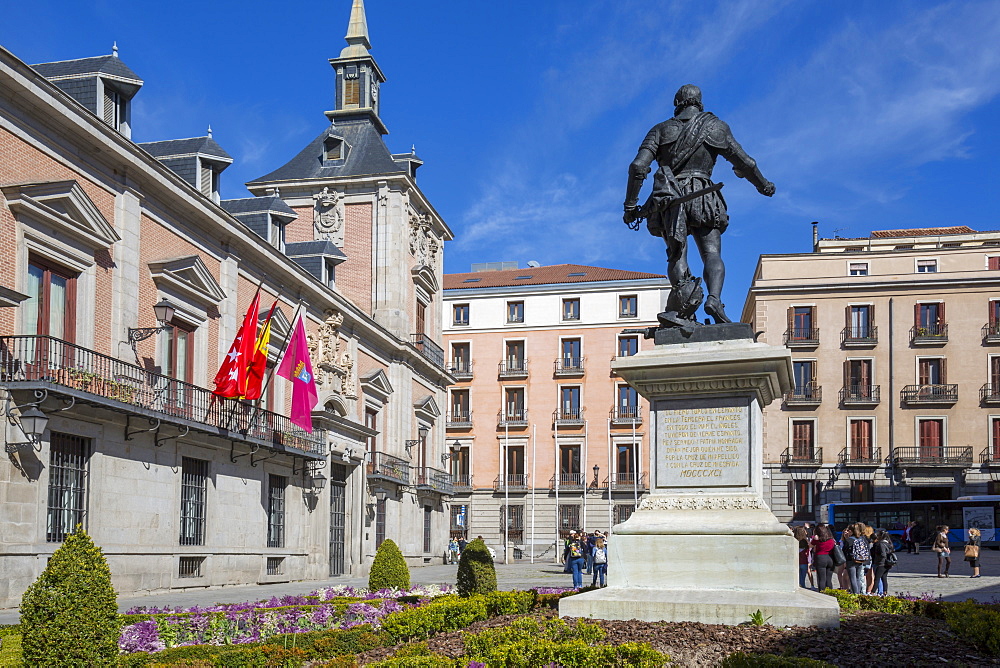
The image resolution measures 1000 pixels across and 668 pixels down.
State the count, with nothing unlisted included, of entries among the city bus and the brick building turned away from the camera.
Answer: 0

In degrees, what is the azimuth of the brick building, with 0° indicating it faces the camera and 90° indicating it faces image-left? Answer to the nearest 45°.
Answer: approximately 315°

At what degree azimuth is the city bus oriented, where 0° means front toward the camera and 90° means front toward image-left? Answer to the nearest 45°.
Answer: approximately 90°

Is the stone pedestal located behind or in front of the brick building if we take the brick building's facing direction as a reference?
in front

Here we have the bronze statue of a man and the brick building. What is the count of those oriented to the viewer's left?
0

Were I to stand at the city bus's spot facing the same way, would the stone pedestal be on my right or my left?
on my left

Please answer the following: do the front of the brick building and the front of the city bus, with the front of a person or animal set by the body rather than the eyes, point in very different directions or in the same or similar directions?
very different directions
